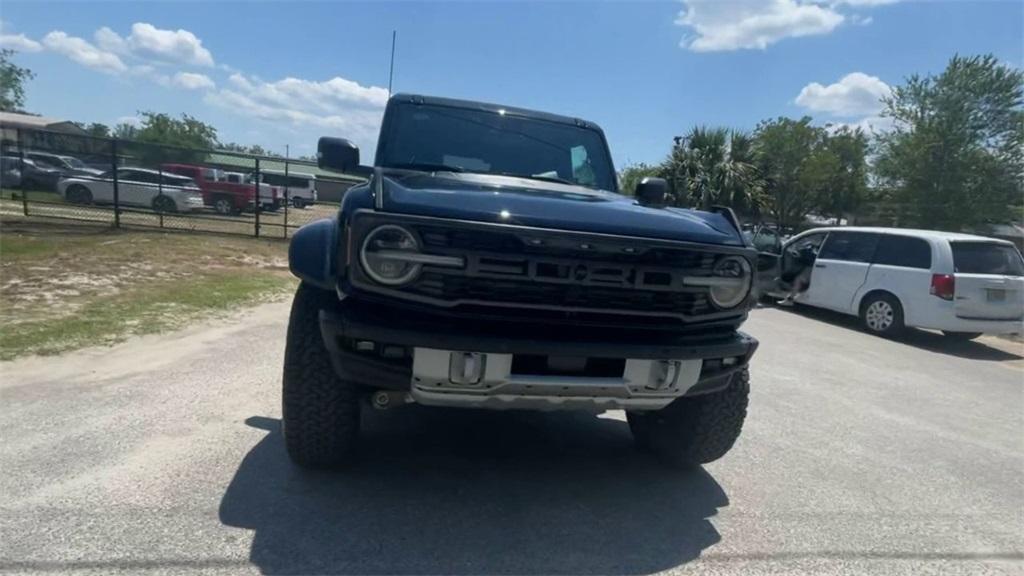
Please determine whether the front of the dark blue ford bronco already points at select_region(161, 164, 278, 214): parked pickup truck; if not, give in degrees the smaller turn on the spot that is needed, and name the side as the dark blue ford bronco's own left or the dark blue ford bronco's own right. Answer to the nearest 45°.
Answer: approximately 135° to the dark blue ford bronco's own right

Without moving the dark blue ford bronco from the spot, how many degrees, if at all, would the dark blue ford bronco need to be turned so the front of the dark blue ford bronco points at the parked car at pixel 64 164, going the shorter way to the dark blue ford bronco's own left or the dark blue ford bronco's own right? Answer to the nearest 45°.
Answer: approximately 135° to the dark blue ford bronco's own right

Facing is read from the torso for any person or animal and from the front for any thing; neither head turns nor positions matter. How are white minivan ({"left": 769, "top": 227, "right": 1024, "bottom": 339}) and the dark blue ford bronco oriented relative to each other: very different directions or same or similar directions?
very different directions

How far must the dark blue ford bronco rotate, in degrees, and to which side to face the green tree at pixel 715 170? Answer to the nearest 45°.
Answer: approximately 180°

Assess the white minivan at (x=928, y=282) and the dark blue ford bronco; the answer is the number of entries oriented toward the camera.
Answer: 1

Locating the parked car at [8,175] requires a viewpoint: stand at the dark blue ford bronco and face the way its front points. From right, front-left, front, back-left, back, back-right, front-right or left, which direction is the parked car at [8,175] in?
back-right

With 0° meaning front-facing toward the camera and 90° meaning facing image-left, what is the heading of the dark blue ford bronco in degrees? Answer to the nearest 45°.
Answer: approximately 0°

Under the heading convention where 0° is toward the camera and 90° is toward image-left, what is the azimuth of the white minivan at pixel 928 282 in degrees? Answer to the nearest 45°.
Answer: approximately 135°

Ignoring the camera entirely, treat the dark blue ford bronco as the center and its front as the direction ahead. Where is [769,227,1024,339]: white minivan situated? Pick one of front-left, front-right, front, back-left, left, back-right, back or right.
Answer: back-left
